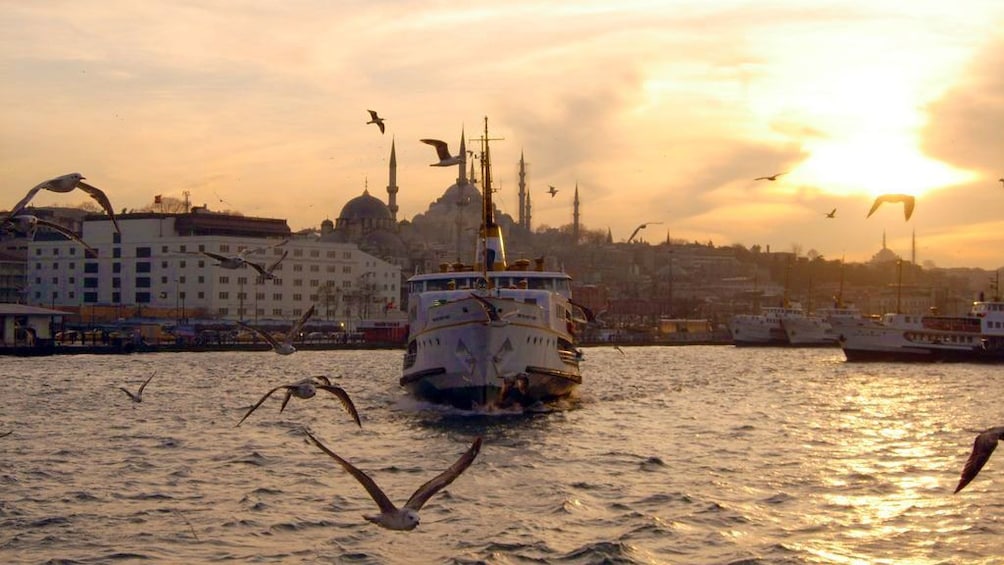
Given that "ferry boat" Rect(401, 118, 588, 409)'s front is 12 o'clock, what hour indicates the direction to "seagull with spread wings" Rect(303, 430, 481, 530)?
The seagull with spread wings is roughly at 12 o'clock from the ferry boat.

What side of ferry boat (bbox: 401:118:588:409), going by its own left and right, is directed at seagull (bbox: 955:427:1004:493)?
front

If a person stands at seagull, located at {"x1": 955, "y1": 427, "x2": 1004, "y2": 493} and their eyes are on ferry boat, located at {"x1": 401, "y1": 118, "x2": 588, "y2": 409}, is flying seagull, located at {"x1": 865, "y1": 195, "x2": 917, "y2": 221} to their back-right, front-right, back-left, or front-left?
front-right

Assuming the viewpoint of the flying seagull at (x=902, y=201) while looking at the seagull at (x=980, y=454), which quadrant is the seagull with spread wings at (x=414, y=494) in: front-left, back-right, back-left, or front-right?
front-right

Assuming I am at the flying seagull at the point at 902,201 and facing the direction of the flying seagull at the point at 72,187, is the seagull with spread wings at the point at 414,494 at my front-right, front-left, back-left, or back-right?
front-left

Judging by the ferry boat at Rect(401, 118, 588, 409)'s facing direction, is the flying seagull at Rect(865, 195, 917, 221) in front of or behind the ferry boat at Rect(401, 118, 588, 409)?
in front

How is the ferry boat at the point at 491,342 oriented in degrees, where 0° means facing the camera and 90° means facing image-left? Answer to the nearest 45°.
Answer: approximately 0°

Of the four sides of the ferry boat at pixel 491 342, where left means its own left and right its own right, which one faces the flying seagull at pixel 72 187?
front

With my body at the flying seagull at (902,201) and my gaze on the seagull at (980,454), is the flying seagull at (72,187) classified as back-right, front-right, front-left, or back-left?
front-right

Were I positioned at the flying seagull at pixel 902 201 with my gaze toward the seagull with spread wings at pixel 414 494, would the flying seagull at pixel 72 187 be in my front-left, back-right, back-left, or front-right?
front-right
